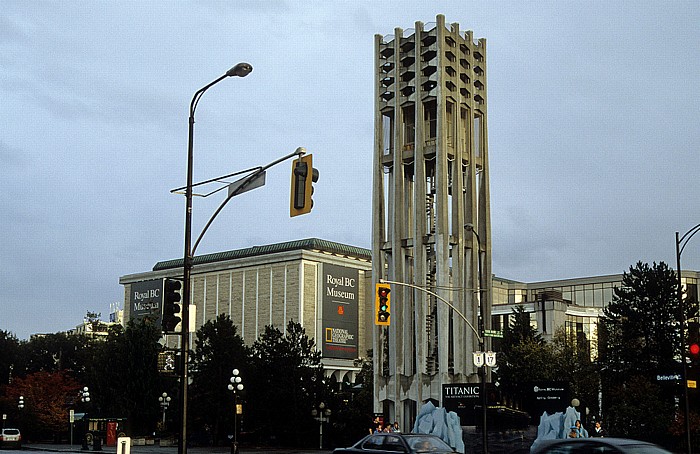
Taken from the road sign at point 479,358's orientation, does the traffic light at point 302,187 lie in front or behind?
in front

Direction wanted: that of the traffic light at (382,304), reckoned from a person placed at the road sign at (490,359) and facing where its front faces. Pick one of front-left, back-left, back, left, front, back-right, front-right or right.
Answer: front-right

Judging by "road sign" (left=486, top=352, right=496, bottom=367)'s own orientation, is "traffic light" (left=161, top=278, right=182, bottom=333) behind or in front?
in front

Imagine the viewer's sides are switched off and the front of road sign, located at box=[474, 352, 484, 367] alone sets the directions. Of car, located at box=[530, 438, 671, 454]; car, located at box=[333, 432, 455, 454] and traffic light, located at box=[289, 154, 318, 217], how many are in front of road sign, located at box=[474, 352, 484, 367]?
3

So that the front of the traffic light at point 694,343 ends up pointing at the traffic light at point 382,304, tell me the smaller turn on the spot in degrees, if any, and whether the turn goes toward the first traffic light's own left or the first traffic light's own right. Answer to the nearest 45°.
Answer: approximately 90° to the first traffic light's own right

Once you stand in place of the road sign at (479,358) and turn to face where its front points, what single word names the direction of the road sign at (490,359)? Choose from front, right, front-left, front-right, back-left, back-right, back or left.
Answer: back-left

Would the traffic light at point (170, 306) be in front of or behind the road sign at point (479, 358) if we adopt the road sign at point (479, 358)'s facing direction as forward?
in front

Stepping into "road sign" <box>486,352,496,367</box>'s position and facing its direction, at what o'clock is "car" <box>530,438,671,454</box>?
The car is roughly at 12 o'clock from the road sign.
